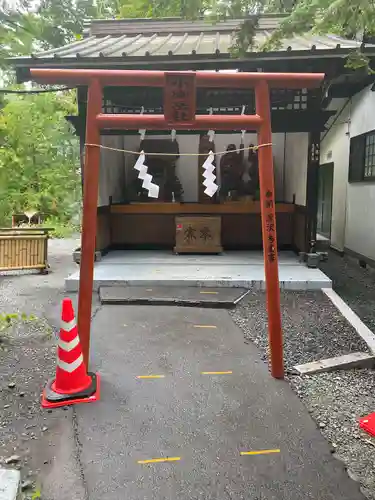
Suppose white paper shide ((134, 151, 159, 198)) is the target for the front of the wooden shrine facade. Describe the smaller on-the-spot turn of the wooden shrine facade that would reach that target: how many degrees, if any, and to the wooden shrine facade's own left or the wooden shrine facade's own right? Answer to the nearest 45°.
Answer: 0° — it already faces it

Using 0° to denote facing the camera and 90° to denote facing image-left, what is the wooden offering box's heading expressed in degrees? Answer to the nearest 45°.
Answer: approximately 0°
